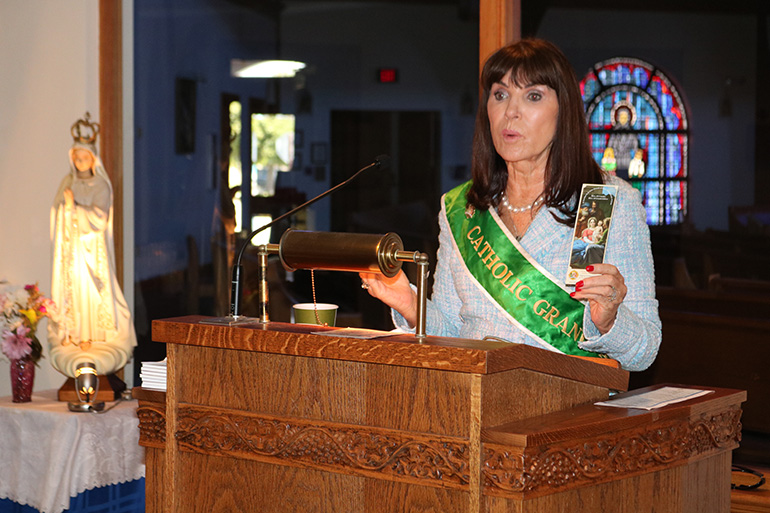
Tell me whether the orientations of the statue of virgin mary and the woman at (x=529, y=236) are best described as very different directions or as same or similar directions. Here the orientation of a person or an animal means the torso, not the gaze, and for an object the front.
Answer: same or similar directions

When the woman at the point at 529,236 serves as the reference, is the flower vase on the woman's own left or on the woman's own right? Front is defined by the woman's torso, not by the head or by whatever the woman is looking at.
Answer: on the woman's own right

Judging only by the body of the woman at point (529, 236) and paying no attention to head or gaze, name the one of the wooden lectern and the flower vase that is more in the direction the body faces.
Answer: the wooden lectern

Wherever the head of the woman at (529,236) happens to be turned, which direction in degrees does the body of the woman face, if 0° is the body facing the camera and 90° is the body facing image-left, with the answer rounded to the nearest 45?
approximately 45°

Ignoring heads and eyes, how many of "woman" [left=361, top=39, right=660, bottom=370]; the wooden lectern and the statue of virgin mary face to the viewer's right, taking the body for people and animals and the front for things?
0

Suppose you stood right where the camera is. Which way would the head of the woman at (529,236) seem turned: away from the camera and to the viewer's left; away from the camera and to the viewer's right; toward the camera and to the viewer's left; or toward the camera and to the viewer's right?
toward the camera and to the viewer's left

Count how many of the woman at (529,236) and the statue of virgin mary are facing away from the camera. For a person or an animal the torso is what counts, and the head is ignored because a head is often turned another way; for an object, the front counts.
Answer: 0

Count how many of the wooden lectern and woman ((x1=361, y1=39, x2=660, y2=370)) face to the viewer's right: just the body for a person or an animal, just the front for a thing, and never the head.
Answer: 0

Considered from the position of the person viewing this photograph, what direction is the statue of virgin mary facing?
facing the viewer and to the left of the viewer
